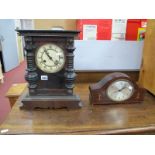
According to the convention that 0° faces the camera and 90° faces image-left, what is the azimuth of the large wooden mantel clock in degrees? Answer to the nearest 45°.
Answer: approximately 0°
